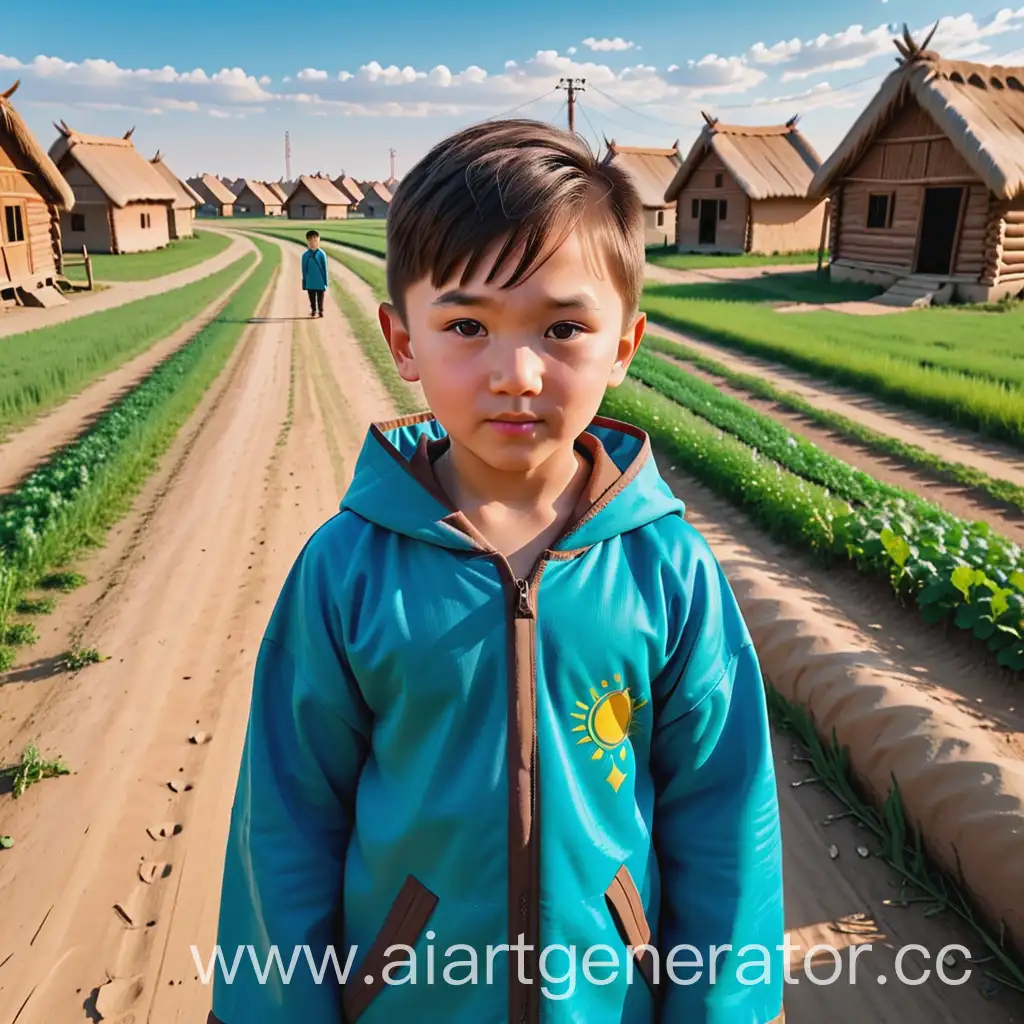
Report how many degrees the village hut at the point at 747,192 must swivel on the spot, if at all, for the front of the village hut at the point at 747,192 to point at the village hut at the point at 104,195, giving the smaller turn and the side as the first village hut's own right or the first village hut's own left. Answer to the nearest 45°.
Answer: approximately 45° to the first village hut's own right

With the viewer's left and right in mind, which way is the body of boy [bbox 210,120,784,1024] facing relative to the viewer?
facing the viewer

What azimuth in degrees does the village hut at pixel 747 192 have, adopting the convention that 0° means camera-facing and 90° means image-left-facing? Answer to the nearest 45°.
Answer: approximately 45°

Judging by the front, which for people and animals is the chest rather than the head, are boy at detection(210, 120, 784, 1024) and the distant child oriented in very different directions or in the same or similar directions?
same or similar directions

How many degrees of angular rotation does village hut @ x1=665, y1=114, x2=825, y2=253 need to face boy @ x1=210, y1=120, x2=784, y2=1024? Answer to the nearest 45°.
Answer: approximately 45° to its left

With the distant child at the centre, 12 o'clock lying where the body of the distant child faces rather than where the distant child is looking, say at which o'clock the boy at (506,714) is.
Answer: The boy is roughly at 12 o'clock from the distant child.

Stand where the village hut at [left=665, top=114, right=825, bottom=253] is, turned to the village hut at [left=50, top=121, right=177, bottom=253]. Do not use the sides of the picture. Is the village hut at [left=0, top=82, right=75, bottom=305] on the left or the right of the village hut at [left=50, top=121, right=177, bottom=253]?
left

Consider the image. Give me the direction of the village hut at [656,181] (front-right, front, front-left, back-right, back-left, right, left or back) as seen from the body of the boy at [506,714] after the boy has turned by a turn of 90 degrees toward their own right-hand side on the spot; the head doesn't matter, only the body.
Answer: right

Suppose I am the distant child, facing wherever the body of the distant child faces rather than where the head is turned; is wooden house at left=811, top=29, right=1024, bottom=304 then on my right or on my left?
on my left

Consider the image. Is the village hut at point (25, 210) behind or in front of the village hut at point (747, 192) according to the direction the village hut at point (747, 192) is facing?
in front

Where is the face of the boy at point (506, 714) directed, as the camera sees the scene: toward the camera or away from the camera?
toward the camera

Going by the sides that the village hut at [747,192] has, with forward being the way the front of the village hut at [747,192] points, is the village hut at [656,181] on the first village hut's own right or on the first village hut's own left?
on the first village hut's own right

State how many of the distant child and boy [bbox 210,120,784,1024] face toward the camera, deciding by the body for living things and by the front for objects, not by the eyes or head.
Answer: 2

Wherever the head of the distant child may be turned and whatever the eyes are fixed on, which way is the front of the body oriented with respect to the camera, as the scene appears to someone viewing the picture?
toward the camera
